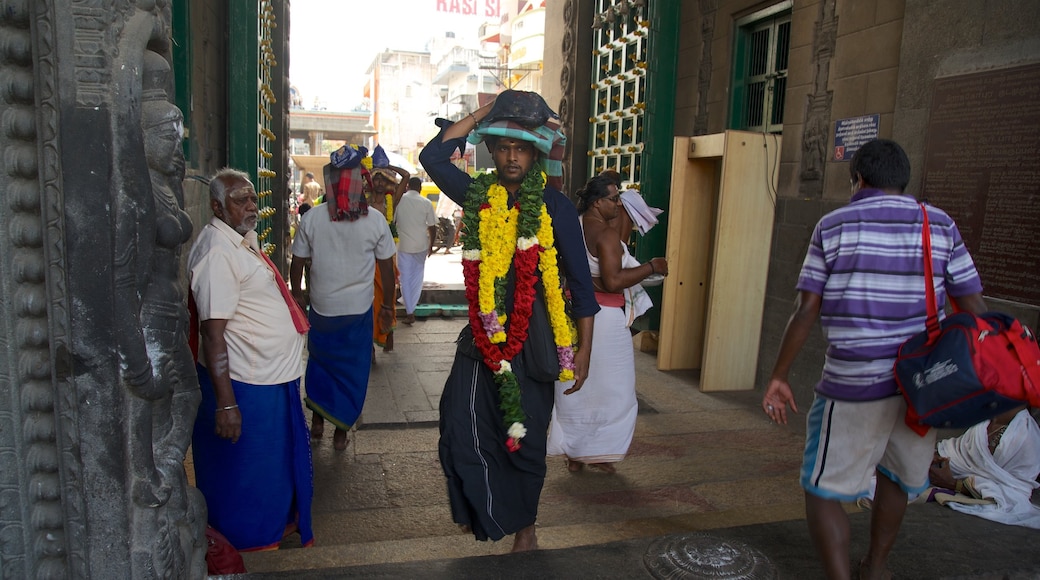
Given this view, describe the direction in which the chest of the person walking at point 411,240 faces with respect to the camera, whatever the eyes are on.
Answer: away from the camera

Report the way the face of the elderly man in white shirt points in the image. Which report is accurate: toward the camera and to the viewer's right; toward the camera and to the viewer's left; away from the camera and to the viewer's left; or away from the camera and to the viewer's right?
toward the camera and to the viewer's right

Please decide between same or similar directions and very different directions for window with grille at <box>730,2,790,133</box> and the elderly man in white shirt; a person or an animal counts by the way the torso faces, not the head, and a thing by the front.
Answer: very different directions

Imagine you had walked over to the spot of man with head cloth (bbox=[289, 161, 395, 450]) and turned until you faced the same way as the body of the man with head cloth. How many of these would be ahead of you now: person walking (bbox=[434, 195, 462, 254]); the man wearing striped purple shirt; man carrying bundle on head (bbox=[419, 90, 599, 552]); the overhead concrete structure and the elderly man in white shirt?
2

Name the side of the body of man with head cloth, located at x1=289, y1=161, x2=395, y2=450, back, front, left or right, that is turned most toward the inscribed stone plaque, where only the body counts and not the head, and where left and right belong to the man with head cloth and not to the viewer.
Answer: right

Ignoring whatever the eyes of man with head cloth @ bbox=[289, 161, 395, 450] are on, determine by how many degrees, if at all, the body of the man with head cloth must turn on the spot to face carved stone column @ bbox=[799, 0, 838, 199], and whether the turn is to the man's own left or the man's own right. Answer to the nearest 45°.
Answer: approximately 90° to the man's own right

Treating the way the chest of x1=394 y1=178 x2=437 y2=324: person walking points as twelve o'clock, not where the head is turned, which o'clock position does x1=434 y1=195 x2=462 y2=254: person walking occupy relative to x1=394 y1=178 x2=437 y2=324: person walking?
x1=434 y1=195 x2=462 y2=254: person walking is roughly at 12 o'clock from x1=394 y1=178 x2=437 y2=324: person walking.

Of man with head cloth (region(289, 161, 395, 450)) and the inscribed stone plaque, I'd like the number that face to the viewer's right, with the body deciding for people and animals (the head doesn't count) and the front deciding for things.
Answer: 0

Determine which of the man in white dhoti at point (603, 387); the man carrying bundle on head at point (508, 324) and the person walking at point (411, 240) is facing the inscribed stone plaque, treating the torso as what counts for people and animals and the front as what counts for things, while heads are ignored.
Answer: the man in white dhoti

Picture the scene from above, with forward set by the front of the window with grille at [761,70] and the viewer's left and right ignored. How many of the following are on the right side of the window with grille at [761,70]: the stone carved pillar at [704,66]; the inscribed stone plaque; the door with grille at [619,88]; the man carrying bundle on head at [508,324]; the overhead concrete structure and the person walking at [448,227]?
4

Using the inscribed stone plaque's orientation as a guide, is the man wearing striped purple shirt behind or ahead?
ahead

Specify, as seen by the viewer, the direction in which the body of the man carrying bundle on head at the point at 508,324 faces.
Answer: toward the camera

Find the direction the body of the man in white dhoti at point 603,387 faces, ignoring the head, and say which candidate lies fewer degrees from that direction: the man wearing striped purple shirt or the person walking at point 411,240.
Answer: the man wearing striped purple shirt

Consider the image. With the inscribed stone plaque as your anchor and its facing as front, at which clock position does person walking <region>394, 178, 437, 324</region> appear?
The person walking is roughly at 2 o'clock from the inscribed stone plaque.

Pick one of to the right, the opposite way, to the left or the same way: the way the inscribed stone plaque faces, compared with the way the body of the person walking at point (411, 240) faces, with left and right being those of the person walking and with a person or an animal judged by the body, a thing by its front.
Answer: to the left

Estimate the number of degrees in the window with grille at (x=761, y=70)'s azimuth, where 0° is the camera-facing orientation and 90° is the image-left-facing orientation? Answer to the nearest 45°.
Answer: approximately 45°

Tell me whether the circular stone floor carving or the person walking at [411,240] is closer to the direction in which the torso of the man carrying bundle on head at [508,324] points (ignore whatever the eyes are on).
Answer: the circular stone floor carving

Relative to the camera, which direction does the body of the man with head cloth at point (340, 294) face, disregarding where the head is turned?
away from the camera
